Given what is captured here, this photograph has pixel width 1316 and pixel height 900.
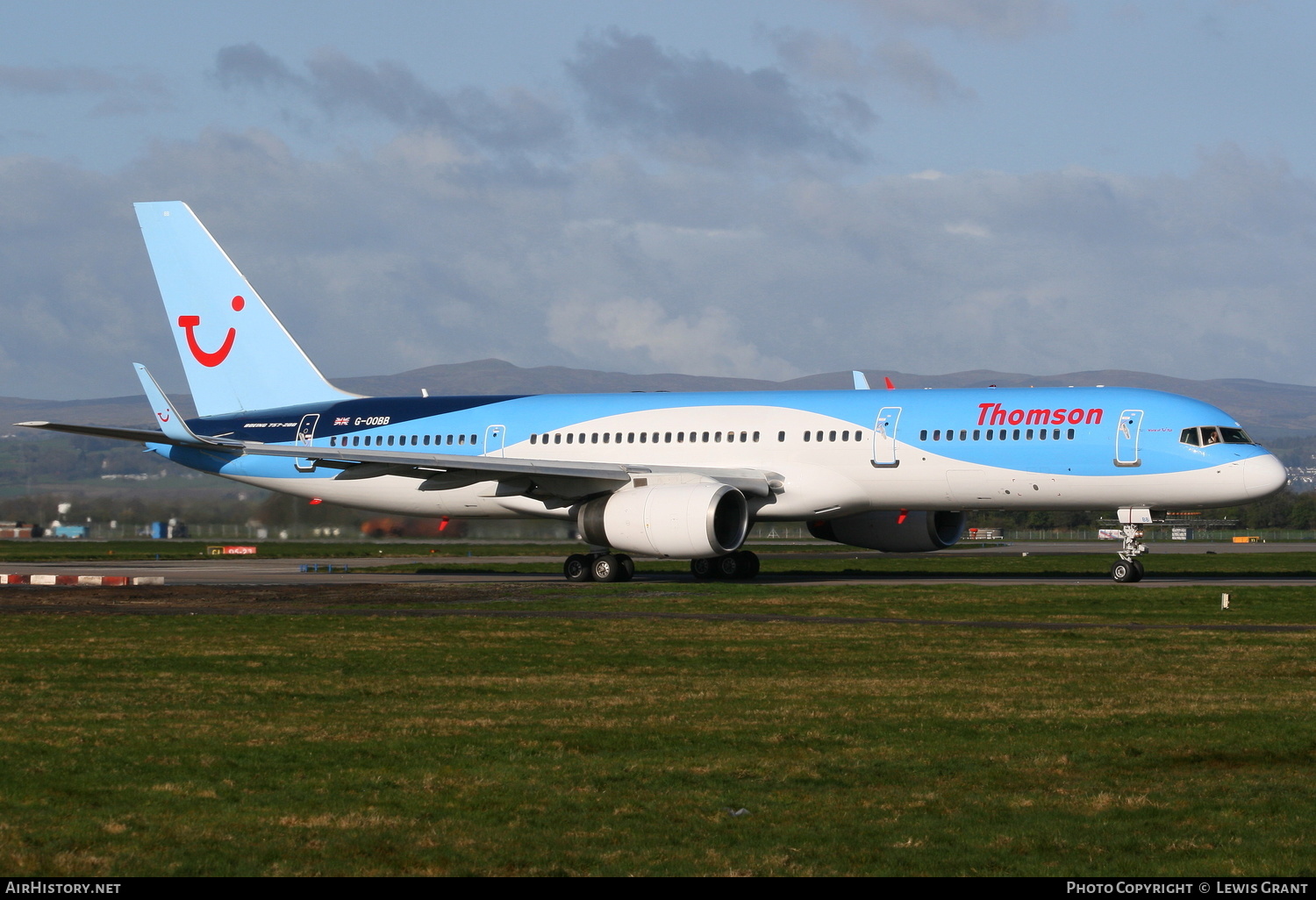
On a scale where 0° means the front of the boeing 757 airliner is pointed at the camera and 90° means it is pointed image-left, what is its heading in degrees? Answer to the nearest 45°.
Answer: approximately 315°
